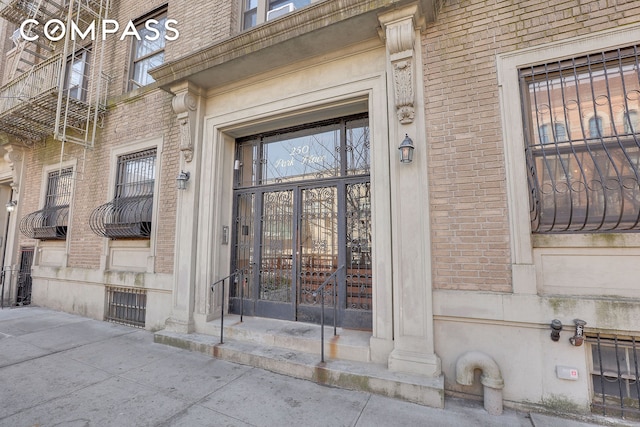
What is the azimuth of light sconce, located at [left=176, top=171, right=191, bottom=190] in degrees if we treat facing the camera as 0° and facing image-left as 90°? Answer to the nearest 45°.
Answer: approximately 45°

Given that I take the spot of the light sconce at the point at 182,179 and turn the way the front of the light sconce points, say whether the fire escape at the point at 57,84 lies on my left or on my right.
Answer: on my right

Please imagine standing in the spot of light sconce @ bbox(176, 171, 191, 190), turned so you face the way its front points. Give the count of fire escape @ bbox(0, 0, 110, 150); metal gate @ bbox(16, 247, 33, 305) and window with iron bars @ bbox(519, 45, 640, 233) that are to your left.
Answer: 1

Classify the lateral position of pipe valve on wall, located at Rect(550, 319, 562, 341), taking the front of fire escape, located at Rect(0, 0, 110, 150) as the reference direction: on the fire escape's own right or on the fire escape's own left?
on the fire escape's own left

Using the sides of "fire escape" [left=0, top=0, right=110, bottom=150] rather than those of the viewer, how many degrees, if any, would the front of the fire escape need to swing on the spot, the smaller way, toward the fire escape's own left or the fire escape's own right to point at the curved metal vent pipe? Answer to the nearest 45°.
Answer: approximately 45° to the fire escape's own left

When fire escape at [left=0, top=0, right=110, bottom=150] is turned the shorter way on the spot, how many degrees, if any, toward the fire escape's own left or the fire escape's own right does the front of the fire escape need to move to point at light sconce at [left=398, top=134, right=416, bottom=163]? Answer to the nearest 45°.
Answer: approximately 45° to the fire escape's own left

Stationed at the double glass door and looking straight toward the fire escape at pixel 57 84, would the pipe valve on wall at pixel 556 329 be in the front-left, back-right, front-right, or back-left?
back-left

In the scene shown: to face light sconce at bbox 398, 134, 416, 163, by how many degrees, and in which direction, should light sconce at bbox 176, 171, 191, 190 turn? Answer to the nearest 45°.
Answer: approximately 90° to its left

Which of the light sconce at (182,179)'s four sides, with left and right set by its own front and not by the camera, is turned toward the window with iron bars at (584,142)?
left

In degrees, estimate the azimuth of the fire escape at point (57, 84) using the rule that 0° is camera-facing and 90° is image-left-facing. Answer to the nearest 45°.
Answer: approximately 45°
